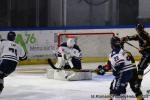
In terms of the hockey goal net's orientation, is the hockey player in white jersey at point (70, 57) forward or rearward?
forward

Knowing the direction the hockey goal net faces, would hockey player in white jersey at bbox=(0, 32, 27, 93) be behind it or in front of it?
in front

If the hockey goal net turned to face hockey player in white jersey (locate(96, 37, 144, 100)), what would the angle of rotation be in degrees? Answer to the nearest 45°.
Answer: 0° — it already faces them

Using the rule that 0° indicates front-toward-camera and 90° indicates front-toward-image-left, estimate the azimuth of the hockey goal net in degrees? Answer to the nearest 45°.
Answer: approximately 0°
